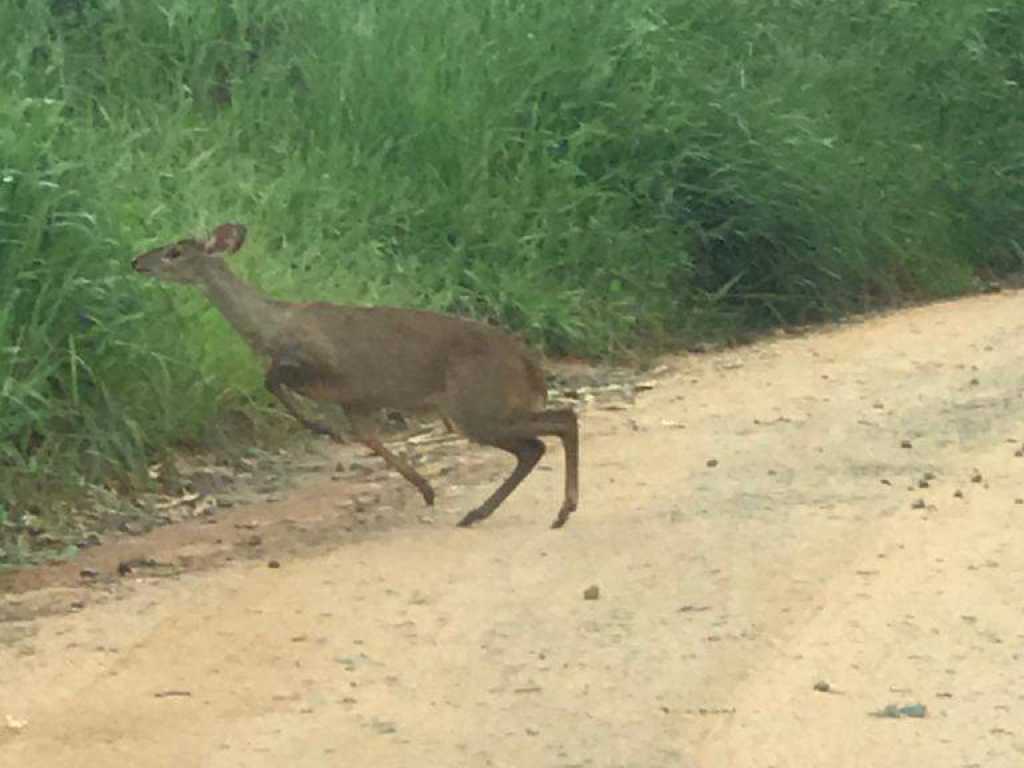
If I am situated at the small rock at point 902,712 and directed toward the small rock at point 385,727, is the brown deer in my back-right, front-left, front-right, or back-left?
front-right

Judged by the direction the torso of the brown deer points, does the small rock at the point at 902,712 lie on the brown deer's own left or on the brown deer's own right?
on the brown deer's own left

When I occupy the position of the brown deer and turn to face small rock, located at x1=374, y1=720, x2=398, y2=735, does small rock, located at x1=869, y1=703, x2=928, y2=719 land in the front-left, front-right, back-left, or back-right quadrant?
front-left

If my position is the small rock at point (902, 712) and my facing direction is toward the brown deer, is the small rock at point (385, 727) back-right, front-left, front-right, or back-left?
front-left

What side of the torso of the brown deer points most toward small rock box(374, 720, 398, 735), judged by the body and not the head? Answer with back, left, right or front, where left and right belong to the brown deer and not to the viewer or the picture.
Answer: left

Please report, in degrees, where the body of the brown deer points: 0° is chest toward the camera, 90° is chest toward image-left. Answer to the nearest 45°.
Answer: approximately 90°
